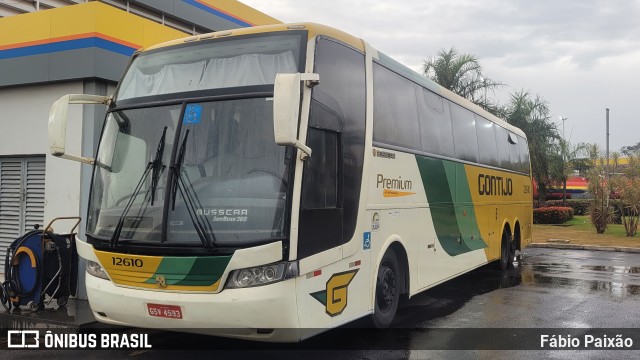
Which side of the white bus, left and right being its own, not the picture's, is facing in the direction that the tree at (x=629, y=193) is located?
back

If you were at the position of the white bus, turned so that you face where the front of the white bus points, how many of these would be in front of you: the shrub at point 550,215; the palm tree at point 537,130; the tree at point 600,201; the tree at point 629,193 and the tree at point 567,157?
0

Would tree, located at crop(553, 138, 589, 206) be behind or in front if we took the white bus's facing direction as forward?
behind

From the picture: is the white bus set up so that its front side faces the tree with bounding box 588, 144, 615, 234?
no

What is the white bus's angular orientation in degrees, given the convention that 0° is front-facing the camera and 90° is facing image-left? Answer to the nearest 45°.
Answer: approximately 45°

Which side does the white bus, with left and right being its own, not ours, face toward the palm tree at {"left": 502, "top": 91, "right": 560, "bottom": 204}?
back

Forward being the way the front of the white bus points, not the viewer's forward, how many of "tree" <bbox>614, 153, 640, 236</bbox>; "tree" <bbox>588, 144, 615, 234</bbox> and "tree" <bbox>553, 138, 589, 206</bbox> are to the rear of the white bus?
3

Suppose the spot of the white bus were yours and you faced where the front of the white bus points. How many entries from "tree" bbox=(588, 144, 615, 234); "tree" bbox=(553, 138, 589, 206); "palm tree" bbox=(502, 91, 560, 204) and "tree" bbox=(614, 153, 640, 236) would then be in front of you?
0

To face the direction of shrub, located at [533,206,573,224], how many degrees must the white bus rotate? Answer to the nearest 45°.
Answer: approximately 180°

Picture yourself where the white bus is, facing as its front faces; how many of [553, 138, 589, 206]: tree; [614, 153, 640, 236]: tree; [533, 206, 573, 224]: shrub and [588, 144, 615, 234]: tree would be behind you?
4

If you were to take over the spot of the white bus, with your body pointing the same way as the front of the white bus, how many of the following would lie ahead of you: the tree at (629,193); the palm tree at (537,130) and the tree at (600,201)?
0
